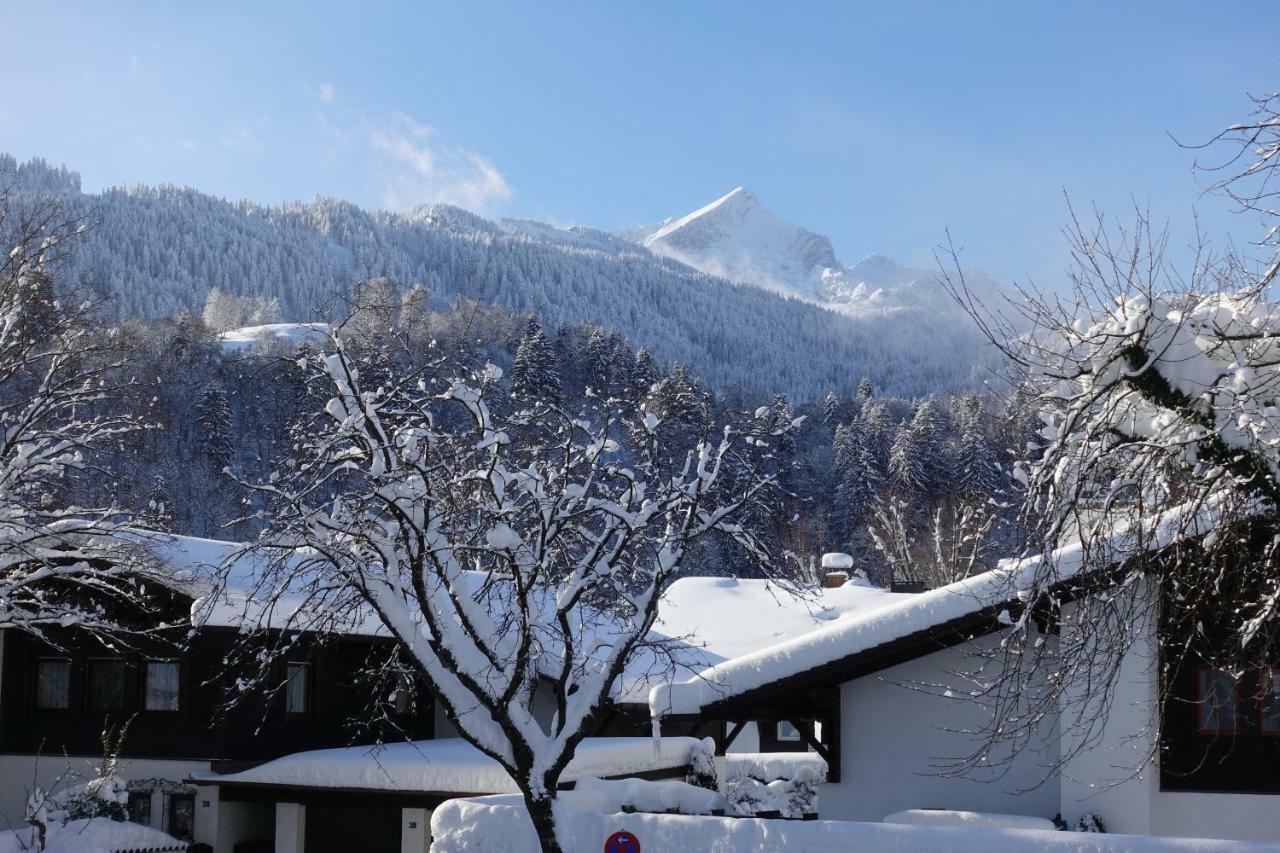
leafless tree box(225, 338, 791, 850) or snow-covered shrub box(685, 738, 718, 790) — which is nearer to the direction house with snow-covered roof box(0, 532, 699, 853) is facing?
the leafless tree

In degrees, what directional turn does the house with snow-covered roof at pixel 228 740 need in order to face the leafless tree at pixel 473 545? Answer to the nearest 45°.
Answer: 0° — it already faces it

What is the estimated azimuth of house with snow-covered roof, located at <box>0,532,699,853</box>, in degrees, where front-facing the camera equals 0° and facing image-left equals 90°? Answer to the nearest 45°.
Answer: approximately 0°

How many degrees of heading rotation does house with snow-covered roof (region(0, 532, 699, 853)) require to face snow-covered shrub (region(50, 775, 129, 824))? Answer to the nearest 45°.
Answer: approximately 45° to its right

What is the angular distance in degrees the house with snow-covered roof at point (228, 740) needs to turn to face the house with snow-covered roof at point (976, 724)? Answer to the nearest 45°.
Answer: approximately 45° to its left

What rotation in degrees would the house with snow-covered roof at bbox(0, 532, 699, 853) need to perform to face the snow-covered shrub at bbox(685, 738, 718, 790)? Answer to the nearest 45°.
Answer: approximately 90° to its left

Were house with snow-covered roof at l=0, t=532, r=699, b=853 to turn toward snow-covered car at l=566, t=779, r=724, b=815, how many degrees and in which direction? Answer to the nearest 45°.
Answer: approximately 45° to its left
